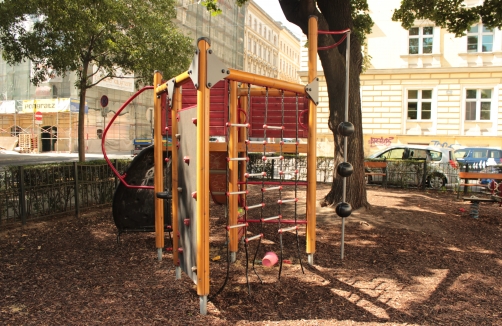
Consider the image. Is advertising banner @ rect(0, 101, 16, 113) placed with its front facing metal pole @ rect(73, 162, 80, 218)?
yes

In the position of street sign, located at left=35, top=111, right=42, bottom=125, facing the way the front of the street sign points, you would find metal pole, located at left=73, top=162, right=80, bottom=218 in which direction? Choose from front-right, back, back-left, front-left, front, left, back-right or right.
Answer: front

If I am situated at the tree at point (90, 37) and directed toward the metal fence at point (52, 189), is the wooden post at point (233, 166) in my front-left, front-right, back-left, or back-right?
front-left

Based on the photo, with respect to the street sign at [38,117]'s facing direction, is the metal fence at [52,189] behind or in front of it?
in front

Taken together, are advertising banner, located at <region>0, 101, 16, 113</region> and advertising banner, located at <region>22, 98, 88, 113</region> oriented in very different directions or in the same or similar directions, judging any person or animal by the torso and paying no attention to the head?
same or similar directions

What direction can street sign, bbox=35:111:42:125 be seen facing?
toward the camera

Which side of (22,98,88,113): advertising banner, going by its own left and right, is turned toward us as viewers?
front

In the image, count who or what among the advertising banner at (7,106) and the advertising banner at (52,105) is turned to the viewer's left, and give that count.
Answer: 0

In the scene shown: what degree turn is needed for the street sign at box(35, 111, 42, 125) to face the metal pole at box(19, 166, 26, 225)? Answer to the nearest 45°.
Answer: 0° — it already faces it

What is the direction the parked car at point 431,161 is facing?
to the viewer's left

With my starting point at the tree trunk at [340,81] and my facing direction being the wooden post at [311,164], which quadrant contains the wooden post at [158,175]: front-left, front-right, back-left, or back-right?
front-right

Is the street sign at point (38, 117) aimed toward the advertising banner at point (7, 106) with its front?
no

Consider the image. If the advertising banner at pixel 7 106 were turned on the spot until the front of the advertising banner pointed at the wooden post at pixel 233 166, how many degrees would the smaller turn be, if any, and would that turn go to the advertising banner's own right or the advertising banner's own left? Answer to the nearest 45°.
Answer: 0° — it already faces it

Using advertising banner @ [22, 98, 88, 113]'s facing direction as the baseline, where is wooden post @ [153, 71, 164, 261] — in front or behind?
in front

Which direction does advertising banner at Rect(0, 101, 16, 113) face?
toward the camera

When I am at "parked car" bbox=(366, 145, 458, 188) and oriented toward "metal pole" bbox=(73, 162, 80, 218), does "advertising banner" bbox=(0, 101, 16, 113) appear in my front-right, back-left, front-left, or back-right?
front-right

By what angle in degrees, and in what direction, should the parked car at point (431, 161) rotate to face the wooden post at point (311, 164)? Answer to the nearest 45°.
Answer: approximately 90° to its left
